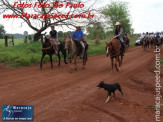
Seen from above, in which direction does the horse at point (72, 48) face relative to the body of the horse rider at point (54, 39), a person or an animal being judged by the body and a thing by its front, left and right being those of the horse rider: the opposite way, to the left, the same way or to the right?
the same way

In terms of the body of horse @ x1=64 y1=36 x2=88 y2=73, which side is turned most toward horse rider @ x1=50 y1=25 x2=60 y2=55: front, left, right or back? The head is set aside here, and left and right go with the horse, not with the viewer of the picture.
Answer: right

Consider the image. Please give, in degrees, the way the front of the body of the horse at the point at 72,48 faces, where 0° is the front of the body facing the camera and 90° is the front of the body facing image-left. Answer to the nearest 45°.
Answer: approximately 45°

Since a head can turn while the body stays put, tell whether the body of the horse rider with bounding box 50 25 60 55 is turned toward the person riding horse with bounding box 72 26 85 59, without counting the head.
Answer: no

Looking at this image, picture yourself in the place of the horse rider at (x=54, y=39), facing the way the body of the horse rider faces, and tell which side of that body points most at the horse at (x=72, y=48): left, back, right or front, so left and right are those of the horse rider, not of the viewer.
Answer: left

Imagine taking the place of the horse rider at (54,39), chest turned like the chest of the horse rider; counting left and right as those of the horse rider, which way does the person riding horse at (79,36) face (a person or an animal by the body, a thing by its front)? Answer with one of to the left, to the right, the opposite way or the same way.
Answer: the same way

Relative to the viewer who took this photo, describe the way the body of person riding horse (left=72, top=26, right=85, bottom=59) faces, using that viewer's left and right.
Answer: facing the viewer and to the left of the viewer

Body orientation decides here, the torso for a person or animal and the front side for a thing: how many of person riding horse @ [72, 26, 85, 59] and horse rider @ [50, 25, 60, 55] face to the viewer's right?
0

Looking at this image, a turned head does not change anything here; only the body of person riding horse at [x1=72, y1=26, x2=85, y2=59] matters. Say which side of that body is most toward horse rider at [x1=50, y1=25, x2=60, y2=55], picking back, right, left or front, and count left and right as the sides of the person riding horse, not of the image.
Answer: right
